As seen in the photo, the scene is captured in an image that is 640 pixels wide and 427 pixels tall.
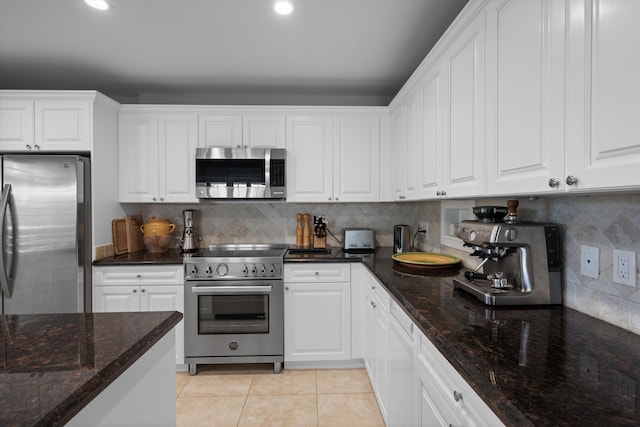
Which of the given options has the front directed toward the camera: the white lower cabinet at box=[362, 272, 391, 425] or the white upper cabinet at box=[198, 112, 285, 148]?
the white upper cabinet

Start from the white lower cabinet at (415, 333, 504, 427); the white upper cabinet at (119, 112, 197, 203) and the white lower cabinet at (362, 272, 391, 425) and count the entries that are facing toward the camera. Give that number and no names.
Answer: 1

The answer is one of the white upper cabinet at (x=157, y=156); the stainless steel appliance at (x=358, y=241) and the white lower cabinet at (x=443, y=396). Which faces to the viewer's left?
the white lower cabinet

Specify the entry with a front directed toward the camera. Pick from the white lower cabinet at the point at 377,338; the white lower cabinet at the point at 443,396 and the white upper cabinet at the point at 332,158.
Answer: the white upper cabinet

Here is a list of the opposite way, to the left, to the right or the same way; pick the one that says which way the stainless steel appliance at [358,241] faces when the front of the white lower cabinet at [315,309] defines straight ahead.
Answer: the same way

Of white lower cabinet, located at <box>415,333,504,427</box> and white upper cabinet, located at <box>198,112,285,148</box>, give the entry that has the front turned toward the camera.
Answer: the white upper cabinet

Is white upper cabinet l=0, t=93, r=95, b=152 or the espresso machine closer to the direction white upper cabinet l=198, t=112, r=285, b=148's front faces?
the espresso machine

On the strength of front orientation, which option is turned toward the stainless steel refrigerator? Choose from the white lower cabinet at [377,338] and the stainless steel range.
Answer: the white lower cabinet

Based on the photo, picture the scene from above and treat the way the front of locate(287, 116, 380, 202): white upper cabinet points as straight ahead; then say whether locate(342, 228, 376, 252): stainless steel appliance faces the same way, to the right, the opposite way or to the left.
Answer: the same way

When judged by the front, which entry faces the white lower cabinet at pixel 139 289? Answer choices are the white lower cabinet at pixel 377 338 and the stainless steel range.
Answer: the white lower cabinet at pixel 377 338

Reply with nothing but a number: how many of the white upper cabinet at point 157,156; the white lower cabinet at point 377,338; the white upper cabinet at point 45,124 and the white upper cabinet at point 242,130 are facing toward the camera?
3

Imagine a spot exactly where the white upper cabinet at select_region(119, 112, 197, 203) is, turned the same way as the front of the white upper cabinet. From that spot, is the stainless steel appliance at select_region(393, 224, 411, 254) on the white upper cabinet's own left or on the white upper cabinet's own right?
on the white upper cabinet's own left

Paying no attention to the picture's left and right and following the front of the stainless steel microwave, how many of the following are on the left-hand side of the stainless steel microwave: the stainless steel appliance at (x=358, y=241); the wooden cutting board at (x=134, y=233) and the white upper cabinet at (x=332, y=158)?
2

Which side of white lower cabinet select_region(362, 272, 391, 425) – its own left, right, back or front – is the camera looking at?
left

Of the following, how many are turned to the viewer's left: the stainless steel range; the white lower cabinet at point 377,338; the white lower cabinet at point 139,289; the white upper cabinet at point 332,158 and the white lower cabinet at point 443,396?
2

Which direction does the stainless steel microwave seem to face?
toward the camera
